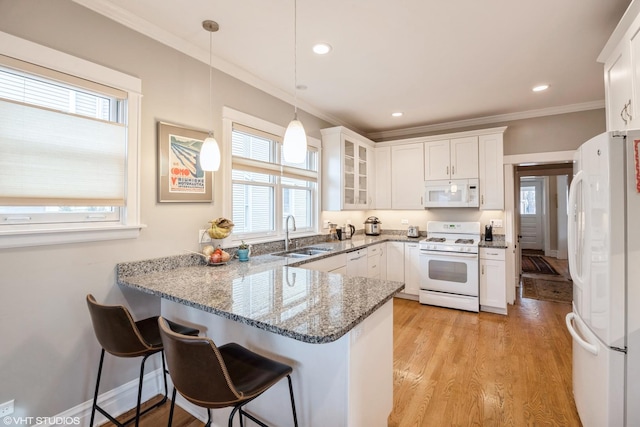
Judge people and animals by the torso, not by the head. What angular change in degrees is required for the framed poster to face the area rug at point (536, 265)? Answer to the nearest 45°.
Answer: approximately 45° to its left

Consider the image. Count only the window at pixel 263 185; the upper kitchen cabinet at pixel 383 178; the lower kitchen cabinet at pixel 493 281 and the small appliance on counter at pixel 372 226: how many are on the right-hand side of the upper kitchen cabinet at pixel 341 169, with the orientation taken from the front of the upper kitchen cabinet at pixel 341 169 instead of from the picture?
1

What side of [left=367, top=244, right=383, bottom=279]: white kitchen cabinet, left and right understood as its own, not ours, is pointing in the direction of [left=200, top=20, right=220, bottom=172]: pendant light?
right

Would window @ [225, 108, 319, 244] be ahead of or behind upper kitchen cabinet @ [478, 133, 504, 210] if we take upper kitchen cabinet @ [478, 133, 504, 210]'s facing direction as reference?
ahead

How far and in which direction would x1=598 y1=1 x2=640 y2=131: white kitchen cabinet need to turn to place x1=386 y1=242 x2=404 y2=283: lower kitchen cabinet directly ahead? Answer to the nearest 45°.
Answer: approximately 45° to its right

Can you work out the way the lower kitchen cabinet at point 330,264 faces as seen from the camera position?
facing the viewer and to the right of the viewer

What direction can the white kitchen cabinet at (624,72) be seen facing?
to the viewer's left

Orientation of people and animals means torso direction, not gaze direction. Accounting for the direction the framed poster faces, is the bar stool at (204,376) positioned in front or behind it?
in front

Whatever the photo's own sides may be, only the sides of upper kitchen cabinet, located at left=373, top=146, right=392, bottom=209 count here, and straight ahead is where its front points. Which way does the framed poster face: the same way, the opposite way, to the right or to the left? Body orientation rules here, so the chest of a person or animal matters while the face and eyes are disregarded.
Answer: to the left

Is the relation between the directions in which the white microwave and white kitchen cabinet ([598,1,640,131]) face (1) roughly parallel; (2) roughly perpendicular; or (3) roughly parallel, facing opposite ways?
roughly perpendicular

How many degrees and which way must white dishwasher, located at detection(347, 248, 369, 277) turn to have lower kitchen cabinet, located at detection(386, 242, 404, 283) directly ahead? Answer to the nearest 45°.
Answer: approximately 90° to its left

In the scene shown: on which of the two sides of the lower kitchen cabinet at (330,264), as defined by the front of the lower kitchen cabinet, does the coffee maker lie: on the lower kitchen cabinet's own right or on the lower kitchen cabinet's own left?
on the lower kitchen cabinet's own left

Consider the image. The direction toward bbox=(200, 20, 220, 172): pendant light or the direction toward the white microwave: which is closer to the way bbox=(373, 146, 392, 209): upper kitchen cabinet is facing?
the pendant light

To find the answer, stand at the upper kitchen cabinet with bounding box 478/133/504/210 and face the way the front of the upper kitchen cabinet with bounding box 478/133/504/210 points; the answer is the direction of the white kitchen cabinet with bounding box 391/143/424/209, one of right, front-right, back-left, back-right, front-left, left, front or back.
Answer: right
